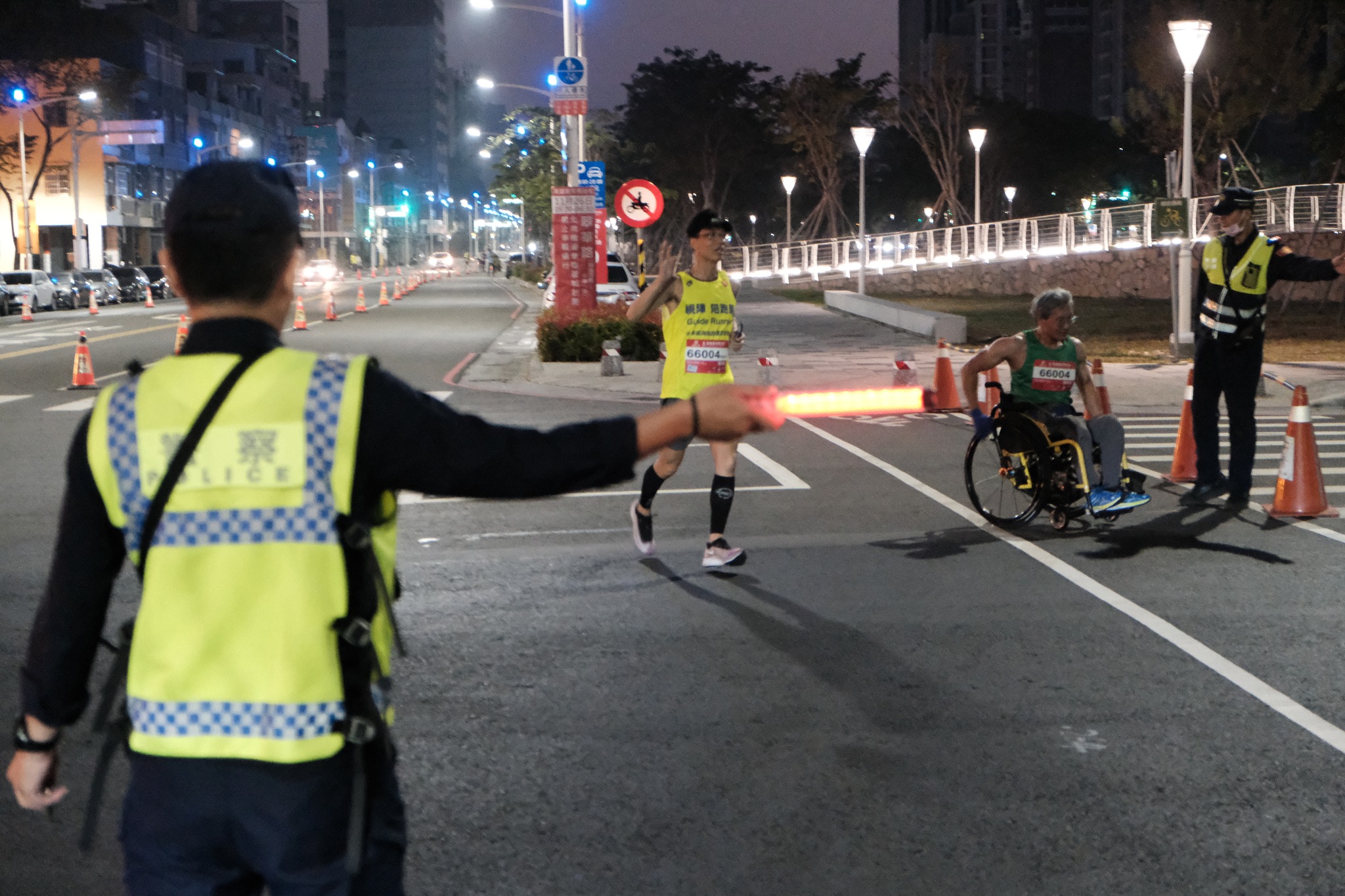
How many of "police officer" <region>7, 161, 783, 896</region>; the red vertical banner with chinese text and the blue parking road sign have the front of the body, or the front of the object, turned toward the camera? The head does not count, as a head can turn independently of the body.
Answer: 2

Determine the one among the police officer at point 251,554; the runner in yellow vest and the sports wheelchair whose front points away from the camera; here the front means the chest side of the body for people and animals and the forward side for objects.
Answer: the police officer

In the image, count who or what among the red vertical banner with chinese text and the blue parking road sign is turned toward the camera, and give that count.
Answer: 2

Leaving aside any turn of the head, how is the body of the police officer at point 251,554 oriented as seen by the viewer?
away from the camera

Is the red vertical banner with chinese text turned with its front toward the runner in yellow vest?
yes

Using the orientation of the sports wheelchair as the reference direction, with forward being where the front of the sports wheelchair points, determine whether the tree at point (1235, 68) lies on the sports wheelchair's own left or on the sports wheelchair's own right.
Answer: on the sports wheelchair's own left

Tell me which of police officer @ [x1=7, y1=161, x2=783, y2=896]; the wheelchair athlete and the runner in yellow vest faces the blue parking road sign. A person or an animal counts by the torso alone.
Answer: the police officer
